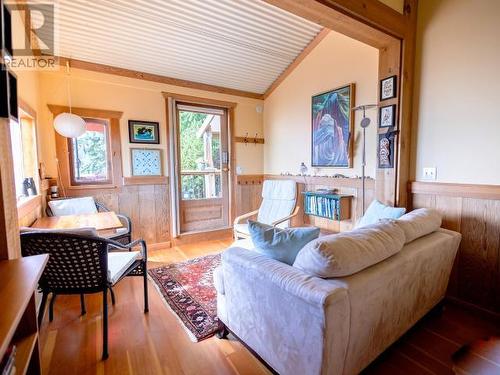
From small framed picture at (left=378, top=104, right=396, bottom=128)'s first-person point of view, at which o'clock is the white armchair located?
The white armchair is roughly at 2 o'clock from the small framed picture.

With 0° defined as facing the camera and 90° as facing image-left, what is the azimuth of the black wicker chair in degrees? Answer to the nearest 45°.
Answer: approximately 225°

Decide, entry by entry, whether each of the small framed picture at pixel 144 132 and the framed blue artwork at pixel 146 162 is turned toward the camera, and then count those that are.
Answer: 2

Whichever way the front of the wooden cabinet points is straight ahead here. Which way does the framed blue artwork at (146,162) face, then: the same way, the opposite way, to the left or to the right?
to the right

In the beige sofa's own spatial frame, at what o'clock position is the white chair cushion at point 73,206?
The white chair cushion is roughly at 11 o'clock from the beige sofa.

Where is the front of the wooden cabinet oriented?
to the viewer's right

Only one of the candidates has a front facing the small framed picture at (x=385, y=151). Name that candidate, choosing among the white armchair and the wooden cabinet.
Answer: the wooden cabinet

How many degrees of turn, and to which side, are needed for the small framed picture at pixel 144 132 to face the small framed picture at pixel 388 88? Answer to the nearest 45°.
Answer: approximately 45° to its left

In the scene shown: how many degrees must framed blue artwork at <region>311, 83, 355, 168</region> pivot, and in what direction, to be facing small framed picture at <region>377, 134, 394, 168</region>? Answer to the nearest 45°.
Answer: approximately 90° to its left

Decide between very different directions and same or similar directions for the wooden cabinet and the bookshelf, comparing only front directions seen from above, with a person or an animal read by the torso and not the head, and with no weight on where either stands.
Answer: very different directions

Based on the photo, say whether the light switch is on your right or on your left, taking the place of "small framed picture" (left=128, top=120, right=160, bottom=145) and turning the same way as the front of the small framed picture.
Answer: on your left

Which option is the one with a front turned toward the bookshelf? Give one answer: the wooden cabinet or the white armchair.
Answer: the wooden cabinet
